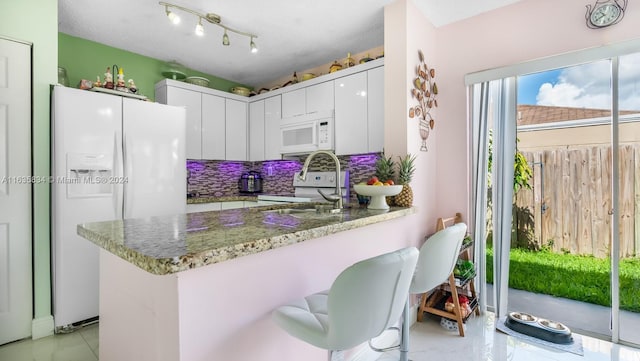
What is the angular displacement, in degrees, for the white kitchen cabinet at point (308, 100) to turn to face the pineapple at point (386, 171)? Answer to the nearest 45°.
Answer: approximately 90° to its left

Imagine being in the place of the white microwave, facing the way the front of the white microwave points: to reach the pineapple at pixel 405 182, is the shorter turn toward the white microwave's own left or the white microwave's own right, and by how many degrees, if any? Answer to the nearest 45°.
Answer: approximately 90° to the white microwave's own left

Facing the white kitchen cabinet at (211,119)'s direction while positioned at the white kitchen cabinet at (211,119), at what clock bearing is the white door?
The white door is roughly at 3 o'clock from the white kitchen cabinet.

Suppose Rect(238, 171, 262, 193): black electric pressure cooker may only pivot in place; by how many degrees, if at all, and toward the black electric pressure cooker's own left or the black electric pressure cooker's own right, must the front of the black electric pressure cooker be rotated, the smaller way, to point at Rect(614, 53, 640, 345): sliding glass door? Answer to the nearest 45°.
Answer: approximately 45° to the black electric pressure cooker's own left

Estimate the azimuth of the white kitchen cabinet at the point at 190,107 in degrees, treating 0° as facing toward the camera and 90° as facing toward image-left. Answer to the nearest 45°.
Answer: approximately 315°

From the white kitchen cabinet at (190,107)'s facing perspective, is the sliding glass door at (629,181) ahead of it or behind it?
ahead

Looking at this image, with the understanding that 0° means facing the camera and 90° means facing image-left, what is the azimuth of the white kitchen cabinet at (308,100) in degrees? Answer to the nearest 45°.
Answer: approximately 45°

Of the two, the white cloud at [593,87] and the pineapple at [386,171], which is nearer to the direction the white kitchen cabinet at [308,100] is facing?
the pineapple
